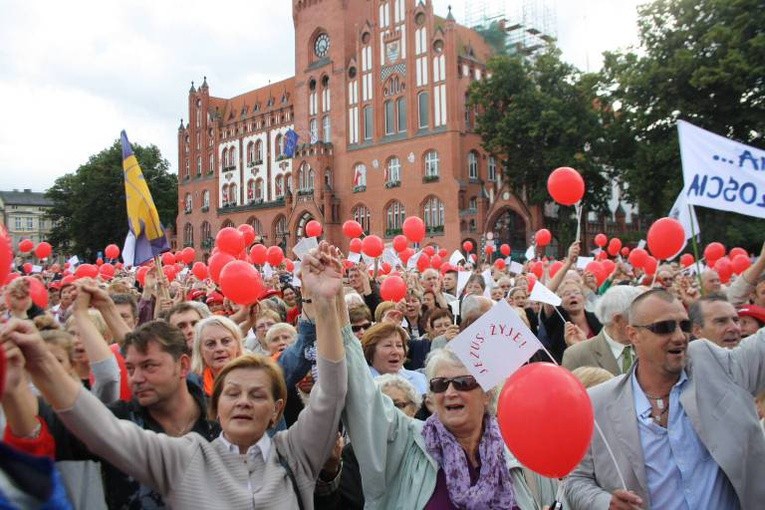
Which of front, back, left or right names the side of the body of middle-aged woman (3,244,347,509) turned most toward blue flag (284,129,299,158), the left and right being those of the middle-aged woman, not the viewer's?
back

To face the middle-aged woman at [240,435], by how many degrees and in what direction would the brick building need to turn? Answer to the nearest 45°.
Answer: approximately 45° to its left

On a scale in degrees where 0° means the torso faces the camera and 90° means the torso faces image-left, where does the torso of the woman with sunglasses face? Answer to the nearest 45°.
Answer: approximately 0°

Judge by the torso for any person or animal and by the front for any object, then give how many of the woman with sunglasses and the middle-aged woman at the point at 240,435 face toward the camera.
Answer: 2

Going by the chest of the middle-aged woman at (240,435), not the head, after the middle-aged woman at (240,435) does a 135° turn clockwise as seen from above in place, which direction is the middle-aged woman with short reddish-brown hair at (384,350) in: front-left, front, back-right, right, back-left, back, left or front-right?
right

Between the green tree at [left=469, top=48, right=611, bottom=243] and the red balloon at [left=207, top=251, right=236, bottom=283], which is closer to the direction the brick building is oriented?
the red balloon

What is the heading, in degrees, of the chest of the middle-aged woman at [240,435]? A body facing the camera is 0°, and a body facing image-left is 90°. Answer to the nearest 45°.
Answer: approximately 0°

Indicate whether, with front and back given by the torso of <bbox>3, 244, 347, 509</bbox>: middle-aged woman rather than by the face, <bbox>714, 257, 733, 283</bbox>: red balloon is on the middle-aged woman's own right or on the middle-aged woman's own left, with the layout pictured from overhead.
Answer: on the middle-aged woman's own left
